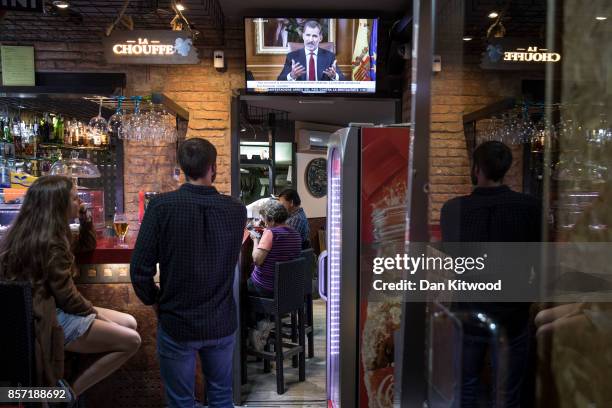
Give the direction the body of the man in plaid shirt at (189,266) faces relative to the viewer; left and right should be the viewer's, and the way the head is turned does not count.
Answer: facing away from the viewer

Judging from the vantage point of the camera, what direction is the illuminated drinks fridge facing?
facing to the left of the viewer

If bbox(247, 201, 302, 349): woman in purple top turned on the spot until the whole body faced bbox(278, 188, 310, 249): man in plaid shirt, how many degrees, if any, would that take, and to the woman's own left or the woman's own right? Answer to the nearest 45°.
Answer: approximately 45° to the woman's own right

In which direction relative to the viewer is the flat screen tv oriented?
toward the camera

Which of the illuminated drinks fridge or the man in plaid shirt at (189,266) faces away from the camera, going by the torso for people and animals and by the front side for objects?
the man in plaid shirt

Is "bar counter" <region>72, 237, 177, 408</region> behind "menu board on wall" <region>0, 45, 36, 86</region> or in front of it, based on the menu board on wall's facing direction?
in front

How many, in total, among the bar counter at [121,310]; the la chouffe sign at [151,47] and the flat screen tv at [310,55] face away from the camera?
0

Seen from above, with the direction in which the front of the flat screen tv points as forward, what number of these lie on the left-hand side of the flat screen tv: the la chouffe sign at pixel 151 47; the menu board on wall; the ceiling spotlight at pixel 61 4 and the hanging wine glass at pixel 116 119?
0

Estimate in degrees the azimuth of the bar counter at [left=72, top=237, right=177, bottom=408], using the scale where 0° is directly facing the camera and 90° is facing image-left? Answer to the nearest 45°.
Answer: approximately 0°

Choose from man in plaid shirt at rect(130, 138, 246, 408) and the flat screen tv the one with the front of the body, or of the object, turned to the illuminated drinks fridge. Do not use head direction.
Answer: the flat screen tv

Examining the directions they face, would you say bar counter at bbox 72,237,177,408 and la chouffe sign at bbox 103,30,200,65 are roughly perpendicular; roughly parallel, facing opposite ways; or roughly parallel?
roughly parallel

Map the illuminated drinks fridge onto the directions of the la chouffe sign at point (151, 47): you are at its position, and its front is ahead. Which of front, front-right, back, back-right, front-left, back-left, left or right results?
front-left

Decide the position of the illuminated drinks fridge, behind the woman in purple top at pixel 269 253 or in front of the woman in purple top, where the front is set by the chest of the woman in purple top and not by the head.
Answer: behind

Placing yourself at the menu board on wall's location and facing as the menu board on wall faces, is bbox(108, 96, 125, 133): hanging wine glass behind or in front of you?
in front

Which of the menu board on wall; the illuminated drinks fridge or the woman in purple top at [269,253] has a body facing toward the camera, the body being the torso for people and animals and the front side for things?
the menu board on wall
